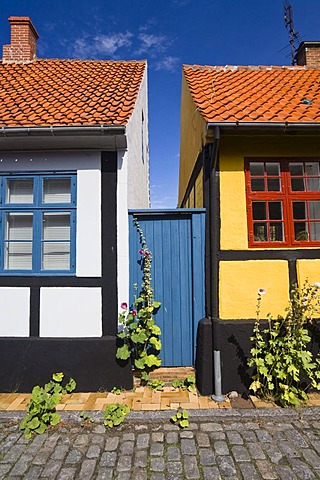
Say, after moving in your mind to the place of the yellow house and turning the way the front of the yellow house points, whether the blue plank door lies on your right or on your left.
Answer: on your right

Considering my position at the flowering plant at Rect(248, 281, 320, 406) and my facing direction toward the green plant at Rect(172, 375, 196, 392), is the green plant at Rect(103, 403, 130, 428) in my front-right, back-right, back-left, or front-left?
front-left

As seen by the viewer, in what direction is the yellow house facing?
toward the camera

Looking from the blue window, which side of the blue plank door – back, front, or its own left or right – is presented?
right

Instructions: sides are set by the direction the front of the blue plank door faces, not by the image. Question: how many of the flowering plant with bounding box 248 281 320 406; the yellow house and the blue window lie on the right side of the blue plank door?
1

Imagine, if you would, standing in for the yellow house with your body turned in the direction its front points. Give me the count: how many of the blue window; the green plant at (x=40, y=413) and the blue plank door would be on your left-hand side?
0

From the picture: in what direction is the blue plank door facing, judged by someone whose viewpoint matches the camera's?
facing the viewer

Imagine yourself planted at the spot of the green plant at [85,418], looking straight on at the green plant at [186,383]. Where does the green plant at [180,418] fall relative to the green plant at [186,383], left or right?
right

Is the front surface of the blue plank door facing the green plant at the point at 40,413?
no

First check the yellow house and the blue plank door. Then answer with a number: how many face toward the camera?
2

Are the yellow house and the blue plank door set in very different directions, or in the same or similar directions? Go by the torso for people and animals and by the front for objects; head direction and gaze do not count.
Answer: same or similar directions
